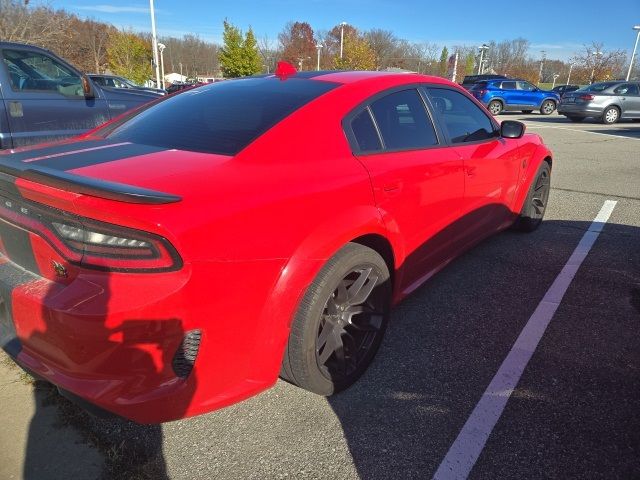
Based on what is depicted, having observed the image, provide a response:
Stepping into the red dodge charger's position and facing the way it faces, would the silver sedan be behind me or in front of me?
in front

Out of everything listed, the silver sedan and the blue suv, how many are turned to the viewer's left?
0

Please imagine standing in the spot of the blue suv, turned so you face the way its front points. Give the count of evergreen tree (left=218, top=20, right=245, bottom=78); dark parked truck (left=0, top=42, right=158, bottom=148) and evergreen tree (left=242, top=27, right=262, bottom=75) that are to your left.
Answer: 2

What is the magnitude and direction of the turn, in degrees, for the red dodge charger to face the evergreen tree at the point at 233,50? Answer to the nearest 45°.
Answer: approximately 45° to its left

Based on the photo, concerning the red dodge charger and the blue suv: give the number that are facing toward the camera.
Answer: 0

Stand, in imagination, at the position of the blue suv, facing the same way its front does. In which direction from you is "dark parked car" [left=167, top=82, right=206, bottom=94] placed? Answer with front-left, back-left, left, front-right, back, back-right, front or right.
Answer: back

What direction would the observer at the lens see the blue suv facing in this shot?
facing away from the viewer and to the right of the viewer

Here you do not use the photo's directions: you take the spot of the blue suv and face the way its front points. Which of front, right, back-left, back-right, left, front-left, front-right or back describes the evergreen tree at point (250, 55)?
left

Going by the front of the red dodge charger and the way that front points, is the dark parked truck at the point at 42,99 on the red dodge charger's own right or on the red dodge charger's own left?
on the red dodge charger's own left

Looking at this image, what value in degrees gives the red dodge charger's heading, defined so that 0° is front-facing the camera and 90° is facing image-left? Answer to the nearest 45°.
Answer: approximately 225°

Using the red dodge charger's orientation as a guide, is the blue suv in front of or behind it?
in front

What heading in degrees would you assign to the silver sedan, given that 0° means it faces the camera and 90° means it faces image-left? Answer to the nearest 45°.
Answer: approximately 225°

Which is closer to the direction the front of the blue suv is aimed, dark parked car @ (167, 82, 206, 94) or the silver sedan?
the silver sedan
